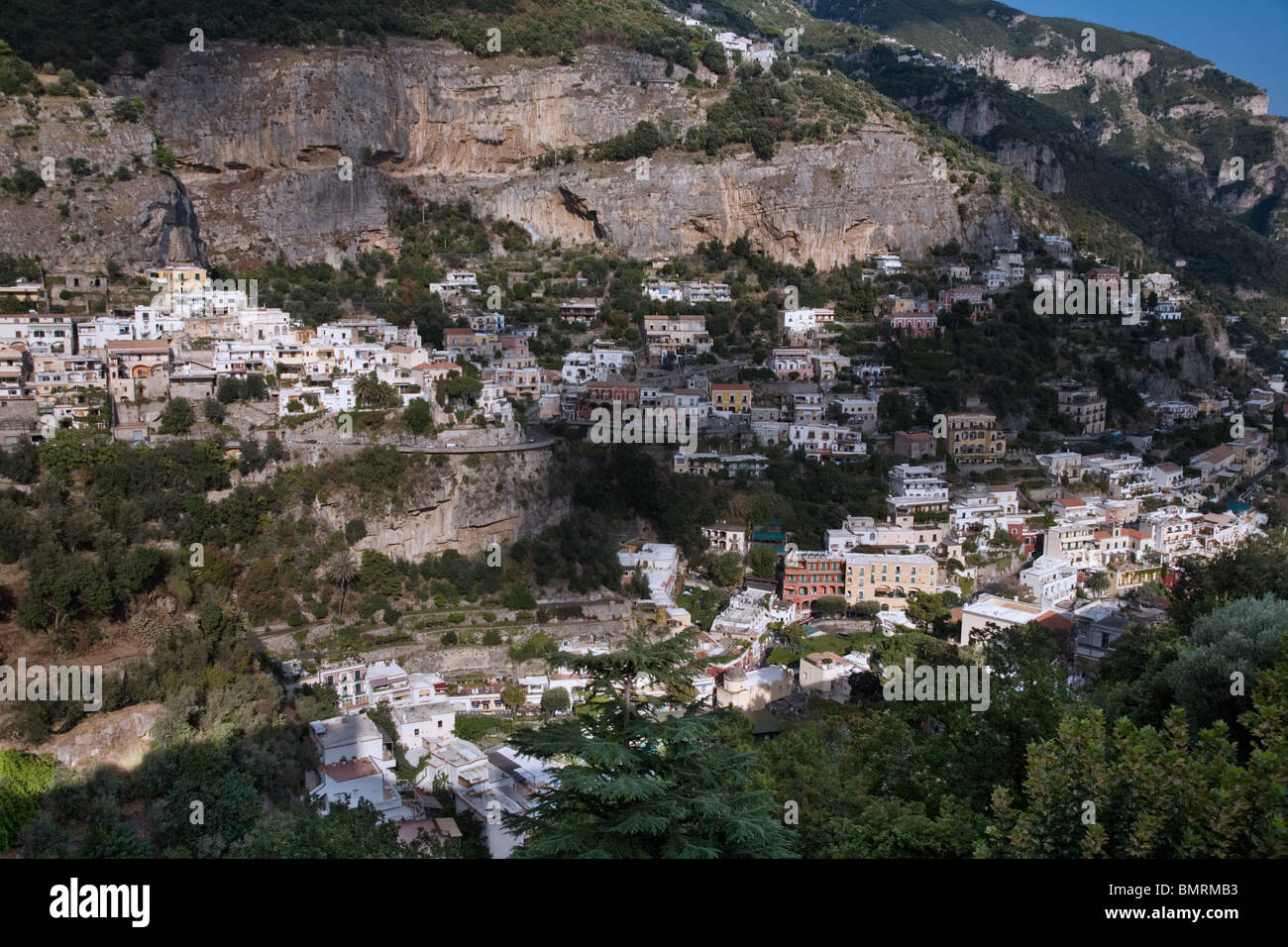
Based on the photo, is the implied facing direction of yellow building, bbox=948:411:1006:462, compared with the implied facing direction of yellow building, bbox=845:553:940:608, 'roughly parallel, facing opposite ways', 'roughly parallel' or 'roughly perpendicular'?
roughly parallel

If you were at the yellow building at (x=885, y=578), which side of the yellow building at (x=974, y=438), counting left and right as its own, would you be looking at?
front

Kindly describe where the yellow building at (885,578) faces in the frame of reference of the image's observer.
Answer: facing the viewer

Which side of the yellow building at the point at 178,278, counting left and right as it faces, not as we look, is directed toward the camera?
front

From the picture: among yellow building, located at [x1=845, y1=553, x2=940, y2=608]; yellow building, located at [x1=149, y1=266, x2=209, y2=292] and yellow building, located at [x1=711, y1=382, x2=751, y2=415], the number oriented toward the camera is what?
3

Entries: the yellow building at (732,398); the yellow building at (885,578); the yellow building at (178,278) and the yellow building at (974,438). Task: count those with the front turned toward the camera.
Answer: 4

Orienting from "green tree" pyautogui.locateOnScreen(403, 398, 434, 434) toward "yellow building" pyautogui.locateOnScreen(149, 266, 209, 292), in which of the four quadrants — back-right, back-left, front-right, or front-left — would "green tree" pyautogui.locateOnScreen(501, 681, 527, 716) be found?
back-left

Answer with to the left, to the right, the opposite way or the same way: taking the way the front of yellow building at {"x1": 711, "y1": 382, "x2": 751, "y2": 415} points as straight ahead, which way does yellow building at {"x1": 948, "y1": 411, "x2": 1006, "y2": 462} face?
the same way

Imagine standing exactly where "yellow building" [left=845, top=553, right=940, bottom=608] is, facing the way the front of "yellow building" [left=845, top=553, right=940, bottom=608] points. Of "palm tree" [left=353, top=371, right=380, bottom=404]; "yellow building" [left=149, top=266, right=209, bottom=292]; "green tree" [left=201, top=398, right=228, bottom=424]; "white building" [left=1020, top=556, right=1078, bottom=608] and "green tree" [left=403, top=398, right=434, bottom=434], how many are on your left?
1

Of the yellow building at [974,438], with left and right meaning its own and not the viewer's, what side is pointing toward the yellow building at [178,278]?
right

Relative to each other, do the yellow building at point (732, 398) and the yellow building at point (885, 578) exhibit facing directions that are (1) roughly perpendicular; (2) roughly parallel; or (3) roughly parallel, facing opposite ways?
roughly parallel

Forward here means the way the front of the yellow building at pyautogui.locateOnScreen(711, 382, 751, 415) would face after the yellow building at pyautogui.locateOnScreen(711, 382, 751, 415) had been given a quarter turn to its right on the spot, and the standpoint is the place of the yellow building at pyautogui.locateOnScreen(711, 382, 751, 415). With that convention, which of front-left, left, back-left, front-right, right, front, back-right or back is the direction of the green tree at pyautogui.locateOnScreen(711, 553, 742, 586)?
left

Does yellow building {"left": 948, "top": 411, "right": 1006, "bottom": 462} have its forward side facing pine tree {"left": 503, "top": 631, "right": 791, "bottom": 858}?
yes
